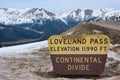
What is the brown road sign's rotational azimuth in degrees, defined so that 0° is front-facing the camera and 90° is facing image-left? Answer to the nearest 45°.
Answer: approximately 0°
